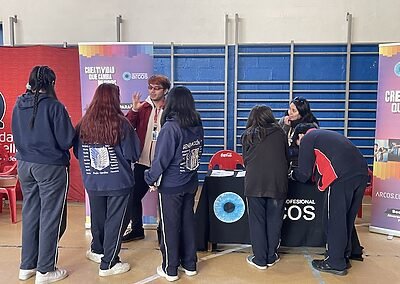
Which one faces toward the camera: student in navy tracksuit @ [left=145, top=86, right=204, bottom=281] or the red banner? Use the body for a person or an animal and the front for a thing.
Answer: the red banner

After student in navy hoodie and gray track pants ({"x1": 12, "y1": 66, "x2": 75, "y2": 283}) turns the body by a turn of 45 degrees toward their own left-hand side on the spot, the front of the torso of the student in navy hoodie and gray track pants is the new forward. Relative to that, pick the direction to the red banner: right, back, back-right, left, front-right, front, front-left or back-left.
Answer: front

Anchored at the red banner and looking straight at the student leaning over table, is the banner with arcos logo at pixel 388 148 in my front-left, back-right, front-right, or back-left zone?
front-left

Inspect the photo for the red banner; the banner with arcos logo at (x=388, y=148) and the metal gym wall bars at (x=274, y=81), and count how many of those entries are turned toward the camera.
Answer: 3

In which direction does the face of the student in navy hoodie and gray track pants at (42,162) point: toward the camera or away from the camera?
away from the camera

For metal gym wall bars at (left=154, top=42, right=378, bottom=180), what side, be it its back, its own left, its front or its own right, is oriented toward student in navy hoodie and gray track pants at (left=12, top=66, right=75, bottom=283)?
front

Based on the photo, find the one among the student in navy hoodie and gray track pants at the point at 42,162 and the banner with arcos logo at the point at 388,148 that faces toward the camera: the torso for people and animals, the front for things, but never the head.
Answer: the banner with arcos logo

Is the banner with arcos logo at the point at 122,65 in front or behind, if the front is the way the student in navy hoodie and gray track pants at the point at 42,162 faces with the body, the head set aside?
in front

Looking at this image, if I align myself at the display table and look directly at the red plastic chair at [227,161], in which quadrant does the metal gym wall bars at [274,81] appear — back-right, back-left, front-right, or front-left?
front-right

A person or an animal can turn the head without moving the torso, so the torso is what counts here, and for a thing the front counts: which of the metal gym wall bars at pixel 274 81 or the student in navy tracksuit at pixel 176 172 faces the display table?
the metal gym wall bars

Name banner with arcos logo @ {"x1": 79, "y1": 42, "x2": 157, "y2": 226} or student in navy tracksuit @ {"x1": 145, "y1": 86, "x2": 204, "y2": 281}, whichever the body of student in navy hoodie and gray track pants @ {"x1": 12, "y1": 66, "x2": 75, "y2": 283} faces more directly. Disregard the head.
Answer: the banner with arcos logo

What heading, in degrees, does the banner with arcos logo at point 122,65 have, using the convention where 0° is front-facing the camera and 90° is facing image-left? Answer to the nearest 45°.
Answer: approximately 0°

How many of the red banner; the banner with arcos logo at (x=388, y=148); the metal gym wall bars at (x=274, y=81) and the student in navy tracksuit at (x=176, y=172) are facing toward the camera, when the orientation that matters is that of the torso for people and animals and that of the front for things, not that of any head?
3

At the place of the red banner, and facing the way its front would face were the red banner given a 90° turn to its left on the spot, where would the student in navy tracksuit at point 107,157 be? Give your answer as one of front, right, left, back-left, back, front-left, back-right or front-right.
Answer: right

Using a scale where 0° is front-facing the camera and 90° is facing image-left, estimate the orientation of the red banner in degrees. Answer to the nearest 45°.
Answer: approximately 0°

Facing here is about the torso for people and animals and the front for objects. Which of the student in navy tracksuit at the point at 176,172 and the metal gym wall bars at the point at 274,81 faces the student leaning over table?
the metal gym wall bars

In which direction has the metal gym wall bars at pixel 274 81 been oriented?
toward the camera

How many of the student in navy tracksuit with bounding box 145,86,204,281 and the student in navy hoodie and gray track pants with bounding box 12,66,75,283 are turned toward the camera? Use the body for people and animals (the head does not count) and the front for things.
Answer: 0
